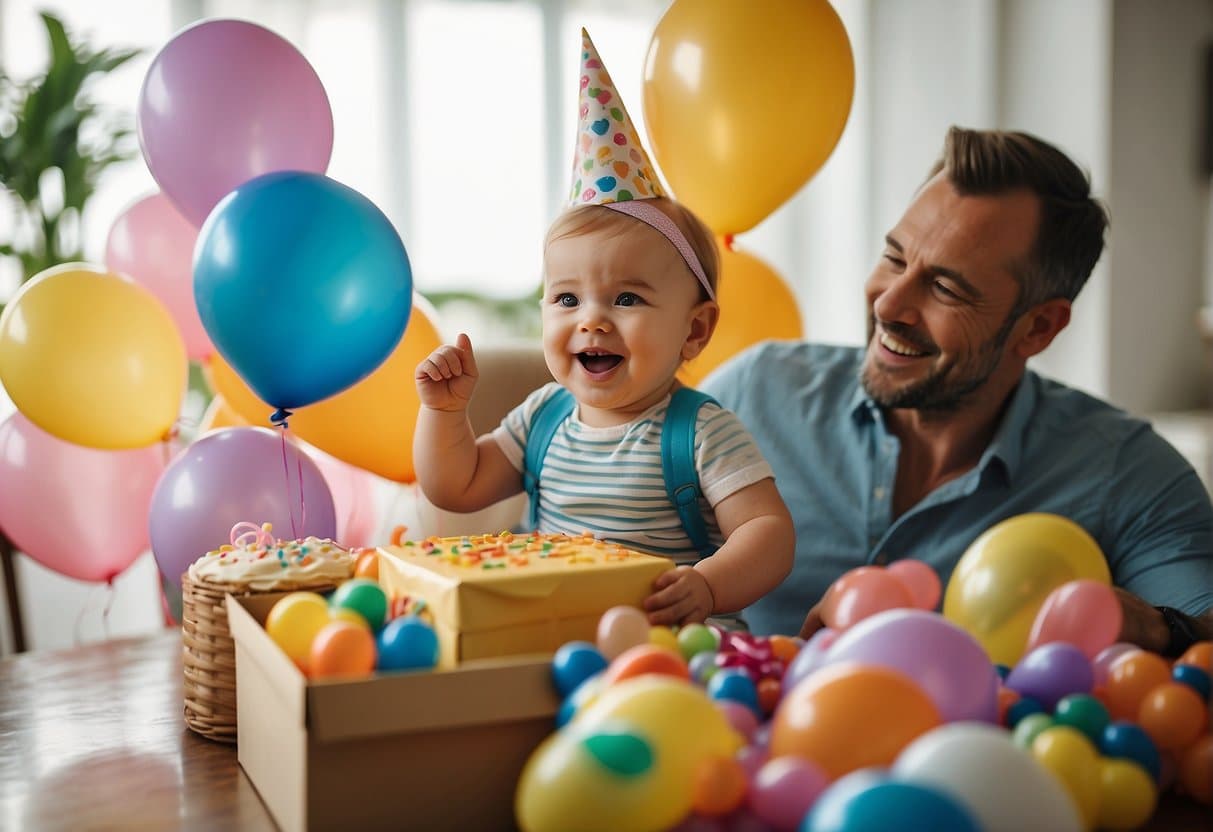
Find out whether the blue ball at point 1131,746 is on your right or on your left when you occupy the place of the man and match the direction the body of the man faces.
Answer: on your left

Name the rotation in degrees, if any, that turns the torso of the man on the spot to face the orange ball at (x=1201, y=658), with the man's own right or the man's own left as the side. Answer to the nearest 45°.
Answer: approximately 45° to the man's own left

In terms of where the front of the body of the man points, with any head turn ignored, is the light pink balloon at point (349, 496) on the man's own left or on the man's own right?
on the man's own right

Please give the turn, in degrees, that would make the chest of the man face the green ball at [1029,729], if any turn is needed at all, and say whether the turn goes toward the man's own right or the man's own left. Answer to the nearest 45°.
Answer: approximately 45° to the man's own left

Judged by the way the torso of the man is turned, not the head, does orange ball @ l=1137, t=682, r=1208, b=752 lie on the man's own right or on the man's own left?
on the man's own left

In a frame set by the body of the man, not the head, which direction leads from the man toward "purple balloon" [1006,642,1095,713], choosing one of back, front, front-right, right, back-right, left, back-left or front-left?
front-left
